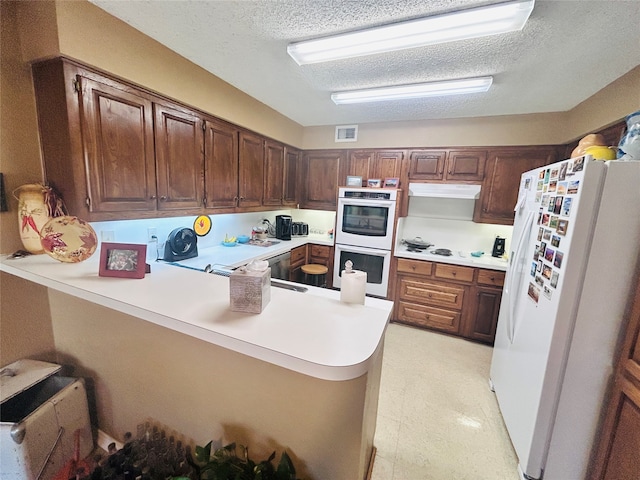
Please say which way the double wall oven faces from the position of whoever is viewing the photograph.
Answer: facing the viewer

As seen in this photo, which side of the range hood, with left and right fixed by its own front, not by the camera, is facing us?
front

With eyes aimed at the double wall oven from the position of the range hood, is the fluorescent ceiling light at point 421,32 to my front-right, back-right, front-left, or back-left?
front-left

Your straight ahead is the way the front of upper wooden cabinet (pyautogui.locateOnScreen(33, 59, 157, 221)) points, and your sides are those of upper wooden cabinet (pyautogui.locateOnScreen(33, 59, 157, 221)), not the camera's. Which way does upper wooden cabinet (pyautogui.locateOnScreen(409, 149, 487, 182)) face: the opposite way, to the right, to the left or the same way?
to the right

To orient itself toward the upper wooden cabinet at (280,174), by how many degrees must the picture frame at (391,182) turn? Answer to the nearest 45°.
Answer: approximately 90° to its right

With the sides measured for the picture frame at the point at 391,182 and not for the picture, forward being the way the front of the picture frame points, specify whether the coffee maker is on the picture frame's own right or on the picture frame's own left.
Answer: on the picture frame's own right

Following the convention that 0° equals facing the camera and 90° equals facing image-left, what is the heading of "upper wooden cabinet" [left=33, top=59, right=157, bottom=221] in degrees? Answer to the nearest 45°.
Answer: approximately 315°

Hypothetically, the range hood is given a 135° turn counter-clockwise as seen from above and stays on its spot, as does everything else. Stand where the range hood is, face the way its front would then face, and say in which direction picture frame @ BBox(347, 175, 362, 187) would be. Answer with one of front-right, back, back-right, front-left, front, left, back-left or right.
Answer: back-left

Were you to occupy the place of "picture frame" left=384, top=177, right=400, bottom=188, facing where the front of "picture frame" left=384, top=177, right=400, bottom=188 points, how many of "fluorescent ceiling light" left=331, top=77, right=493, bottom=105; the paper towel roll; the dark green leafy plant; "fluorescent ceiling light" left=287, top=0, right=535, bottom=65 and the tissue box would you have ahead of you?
5

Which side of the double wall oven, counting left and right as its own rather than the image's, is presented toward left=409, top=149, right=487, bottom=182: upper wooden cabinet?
left
